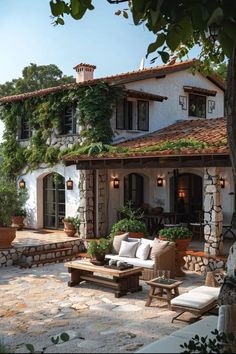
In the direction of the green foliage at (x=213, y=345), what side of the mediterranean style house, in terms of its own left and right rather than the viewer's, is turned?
front

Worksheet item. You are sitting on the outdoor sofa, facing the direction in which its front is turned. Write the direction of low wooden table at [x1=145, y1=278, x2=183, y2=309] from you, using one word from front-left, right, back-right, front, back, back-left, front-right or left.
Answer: front-left

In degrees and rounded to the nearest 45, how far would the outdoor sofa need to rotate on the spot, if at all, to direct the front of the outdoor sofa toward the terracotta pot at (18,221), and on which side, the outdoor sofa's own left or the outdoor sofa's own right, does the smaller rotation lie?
approximately 90° to the outdoor sofa's own right

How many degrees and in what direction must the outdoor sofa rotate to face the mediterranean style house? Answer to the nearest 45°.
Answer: approximately 135° to its right

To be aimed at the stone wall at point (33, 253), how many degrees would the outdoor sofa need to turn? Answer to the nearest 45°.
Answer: approximately 90° to its right

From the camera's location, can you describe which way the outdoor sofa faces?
facing the viewer and to the left of the viewer

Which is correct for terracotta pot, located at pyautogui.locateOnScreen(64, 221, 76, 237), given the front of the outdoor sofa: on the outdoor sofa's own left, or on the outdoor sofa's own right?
on the outdoor sofa's own right

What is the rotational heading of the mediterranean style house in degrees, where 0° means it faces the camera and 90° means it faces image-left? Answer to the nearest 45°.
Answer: approximately 0°

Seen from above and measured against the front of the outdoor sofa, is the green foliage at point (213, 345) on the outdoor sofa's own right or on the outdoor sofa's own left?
on the outdoor sofa's own left

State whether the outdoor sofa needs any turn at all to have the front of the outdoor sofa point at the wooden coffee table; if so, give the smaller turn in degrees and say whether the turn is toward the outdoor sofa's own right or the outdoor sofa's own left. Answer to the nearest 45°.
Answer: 0° — it already faces it

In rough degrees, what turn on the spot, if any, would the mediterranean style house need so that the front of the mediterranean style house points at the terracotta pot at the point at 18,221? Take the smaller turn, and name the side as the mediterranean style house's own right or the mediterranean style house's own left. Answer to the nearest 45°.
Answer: approximately 90° to the mediterranean style house's own right

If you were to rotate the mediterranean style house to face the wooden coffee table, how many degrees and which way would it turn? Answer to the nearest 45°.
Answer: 0° — it already faces it

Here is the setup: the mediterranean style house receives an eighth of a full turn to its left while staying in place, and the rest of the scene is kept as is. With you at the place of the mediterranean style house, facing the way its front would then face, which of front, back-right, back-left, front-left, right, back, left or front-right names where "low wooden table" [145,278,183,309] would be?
front-right
